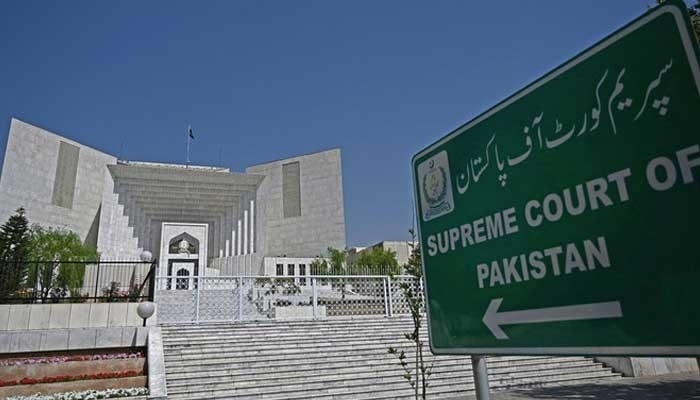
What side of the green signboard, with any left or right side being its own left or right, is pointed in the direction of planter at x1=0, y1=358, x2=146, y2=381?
right

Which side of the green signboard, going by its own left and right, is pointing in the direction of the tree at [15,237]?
right

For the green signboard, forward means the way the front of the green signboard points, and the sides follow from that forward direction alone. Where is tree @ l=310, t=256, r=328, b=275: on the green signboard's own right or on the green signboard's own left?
on the green signboard's own right

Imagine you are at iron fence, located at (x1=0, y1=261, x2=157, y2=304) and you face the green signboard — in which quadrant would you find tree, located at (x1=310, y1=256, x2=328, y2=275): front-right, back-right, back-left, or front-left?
back-left

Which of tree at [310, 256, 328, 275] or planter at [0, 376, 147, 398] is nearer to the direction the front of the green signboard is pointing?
the planter

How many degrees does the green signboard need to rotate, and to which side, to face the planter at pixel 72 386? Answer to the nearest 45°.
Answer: approximately 90° to its right

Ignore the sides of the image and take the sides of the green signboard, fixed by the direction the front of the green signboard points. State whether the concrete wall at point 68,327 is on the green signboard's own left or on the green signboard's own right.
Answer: on the green signboard's own right

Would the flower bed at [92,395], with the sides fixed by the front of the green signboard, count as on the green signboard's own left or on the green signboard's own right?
on the green signboard's own right

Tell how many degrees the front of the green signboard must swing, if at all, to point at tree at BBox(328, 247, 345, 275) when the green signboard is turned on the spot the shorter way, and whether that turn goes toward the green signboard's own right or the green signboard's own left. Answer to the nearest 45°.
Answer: approximately 90° to the green signboard's own right

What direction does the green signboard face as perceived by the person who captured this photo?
facing the viewer and to the left of the viewer
